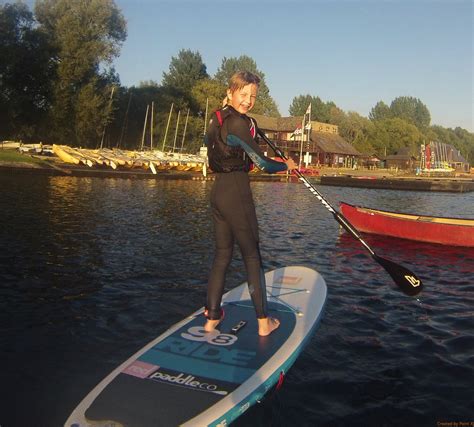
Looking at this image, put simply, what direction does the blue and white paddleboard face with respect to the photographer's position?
facing away from the viewer and to the right of the viewer

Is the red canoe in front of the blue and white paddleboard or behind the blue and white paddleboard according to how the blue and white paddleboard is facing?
in front

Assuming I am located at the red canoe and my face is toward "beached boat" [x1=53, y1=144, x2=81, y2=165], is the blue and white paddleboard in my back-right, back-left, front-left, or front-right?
back-left

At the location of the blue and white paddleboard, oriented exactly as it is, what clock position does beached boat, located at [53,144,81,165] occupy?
The beached boat is roughly at 10 o'clock from the blue and white paddleboard.

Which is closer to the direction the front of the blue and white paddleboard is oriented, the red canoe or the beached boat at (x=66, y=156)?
the red canoe
